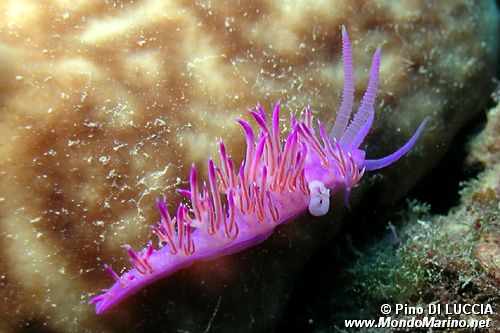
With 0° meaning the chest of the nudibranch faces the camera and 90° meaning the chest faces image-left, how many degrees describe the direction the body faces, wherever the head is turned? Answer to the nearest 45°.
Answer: approximately 270°
